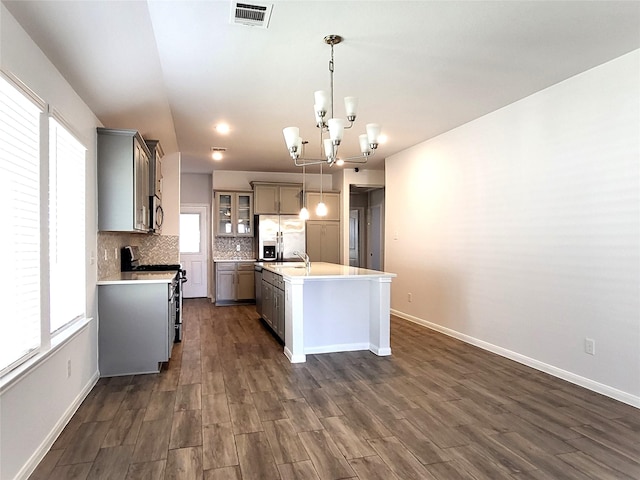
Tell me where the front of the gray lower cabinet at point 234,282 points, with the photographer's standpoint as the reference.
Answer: facing the viewer

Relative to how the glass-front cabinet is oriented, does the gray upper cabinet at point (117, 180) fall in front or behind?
in front

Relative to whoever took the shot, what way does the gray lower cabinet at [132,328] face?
facing to the right of the viewer

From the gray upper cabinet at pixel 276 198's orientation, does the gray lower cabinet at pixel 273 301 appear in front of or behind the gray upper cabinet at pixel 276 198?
in front

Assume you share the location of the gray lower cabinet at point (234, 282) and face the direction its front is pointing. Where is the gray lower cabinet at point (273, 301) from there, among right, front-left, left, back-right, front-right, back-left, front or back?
front

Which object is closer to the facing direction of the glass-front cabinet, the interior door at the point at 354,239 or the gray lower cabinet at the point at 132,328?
the gray lower cabinet

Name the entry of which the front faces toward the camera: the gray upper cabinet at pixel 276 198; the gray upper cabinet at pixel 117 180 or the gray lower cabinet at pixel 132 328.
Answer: the gray upper cabinet at pixel 276 198

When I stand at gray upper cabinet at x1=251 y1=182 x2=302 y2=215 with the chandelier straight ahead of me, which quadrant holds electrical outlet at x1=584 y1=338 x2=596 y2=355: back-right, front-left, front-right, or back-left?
front-left

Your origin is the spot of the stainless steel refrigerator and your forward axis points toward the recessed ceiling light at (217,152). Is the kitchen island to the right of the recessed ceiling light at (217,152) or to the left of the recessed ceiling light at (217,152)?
left

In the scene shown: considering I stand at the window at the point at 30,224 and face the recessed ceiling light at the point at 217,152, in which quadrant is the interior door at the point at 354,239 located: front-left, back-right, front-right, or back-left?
front-right

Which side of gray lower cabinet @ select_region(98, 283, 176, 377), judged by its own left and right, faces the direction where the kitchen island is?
front

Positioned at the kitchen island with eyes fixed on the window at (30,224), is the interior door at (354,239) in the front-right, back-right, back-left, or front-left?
back-right

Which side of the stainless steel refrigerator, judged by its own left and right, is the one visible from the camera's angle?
front

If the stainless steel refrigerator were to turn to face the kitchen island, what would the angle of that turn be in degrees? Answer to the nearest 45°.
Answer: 0° — it already faces it
